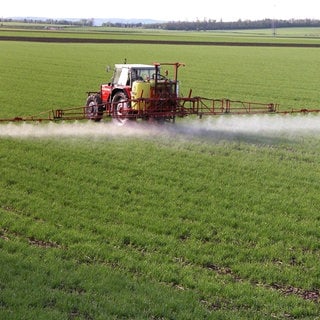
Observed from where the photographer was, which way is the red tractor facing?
facing away from the viewer and to the left of the viewer
